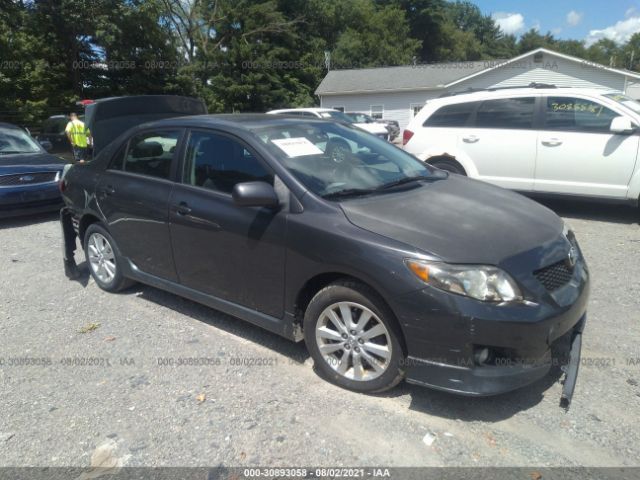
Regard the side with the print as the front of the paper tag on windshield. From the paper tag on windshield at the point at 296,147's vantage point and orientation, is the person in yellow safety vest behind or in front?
behind

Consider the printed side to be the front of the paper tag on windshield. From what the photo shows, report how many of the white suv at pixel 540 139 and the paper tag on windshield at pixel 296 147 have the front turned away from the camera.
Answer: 0

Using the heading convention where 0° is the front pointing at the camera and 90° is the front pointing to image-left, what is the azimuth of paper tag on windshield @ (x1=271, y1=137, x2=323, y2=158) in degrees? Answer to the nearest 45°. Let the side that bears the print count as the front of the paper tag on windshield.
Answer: approximately 315°

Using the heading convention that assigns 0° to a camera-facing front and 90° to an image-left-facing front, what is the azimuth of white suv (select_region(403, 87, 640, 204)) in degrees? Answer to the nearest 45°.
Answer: approximately 270°

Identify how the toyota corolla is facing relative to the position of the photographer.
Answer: facing the viewer and to the right of the viewer

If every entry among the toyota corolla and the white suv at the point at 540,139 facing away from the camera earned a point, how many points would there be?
0

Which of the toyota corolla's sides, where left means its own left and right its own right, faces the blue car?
back

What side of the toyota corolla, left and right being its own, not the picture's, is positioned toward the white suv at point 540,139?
left

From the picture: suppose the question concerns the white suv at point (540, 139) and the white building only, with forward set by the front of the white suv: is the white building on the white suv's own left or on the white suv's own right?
on the white suv's own left

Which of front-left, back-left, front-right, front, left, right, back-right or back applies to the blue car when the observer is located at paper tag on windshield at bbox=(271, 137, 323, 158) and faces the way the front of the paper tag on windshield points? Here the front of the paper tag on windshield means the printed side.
back

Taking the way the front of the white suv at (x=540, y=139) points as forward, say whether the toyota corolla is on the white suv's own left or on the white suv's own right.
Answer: on the white suv's own right

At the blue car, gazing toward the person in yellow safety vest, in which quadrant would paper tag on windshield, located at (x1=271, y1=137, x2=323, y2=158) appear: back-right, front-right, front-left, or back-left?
back-right

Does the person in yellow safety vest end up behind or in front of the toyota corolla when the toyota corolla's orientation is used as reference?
behind
